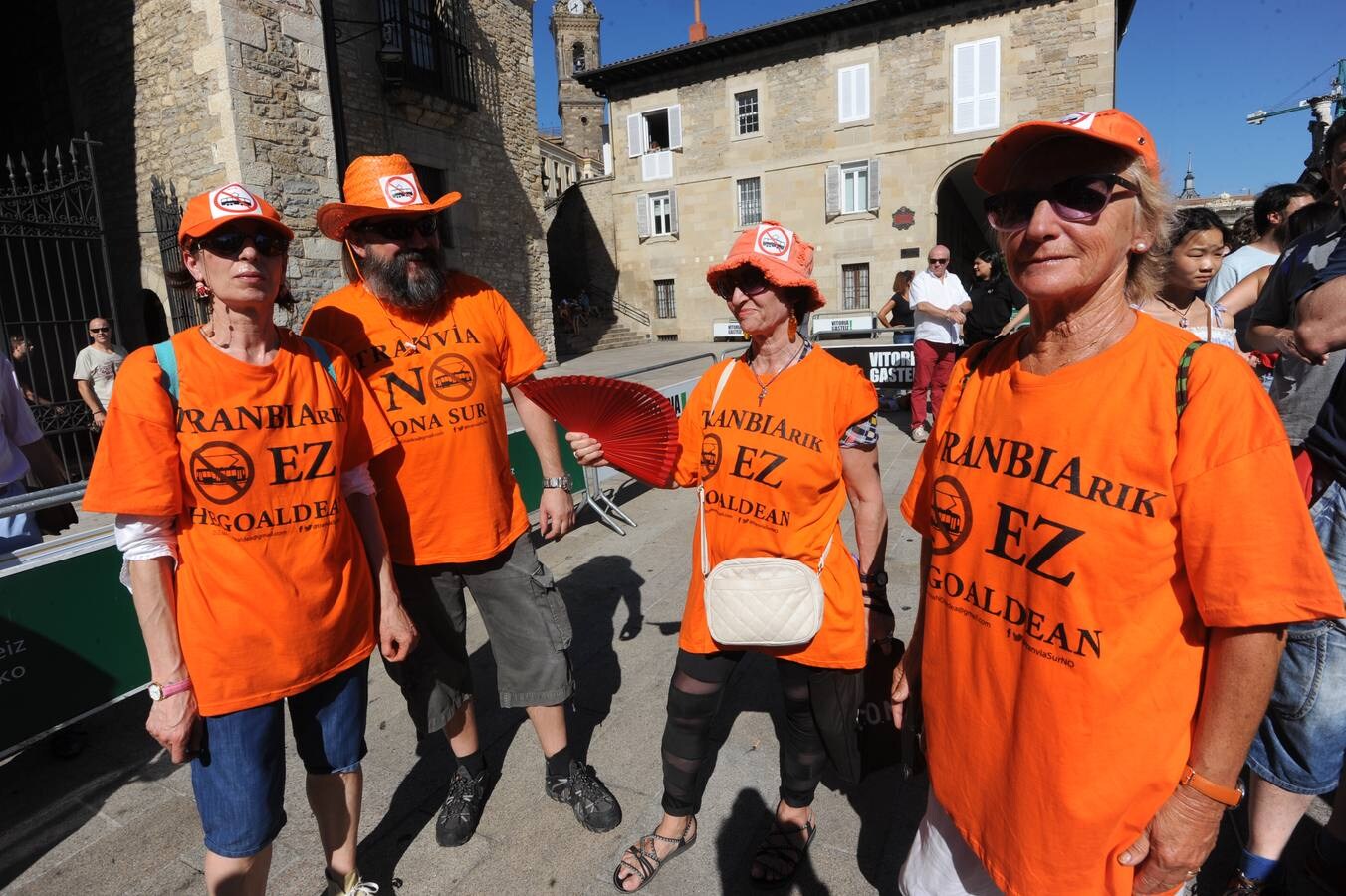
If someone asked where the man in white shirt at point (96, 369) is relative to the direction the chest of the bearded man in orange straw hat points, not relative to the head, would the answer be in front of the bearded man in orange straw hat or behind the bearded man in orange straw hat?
behind

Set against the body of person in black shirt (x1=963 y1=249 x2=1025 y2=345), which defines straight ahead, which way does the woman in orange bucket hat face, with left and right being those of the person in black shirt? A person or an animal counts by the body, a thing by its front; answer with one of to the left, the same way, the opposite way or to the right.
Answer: the same way

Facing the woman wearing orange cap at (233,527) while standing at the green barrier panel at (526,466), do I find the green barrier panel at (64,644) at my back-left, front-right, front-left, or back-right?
front-right

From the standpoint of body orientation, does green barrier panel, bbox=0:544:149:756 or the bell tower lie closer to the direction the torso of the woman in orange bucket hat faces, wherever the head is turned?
the green barrier panel

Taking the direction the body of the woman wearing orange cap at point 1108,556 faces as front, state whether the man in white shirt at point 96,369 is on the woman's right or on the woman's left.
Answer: on the woman's right

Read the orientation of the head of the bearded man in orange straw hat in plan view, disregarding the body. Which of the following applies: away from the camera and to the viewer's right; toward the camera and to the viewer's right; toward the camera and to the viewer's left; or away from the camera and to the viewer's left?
toward the camera and to the viewer's right

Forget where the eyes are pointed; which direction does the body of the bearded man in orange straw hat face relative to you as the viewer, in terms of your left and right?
facing the viewer

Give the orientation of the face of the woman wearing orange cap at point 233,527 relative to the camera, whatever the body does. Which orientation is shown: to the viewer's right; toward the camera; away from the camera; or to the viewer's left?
toward the camera

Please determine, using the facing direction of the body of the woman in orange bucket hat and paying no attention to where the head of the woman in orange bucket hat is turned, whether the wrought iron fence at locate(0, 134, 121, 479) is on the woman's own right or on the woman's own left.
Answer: on the woman's own right

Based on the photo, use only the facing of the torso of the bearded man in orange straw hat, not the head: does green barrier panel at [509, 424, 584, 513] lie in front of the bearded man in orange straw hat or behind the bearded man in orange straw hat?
behind

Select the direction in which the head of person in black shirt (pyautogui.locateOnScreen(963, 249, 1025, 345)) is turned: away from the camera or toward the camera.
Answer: toward the camera

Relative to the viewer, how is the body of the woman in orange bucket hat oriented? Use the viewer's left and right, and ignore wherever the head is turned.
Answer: facing the viewer and to the left of the viewer

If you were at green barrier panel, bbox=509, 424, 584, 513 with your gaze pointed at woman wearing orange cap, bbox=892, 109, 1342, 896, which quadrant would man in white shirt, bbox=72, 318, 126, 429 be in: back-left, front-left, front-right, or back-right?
back-right

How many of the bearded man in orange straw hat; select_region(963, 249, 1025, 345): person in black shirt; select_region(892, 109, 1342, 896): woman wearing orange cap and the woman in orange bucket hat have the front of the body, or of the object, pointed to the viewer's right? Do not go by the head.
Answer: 0

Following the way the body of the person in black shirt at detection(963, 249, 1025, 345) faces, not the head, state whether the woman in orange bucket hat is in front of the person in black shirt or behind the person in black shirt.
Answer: in front

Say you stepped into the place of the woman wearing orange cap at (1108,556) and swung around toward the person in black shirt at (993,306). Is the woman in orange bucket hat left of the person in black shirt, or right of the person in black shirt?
left
